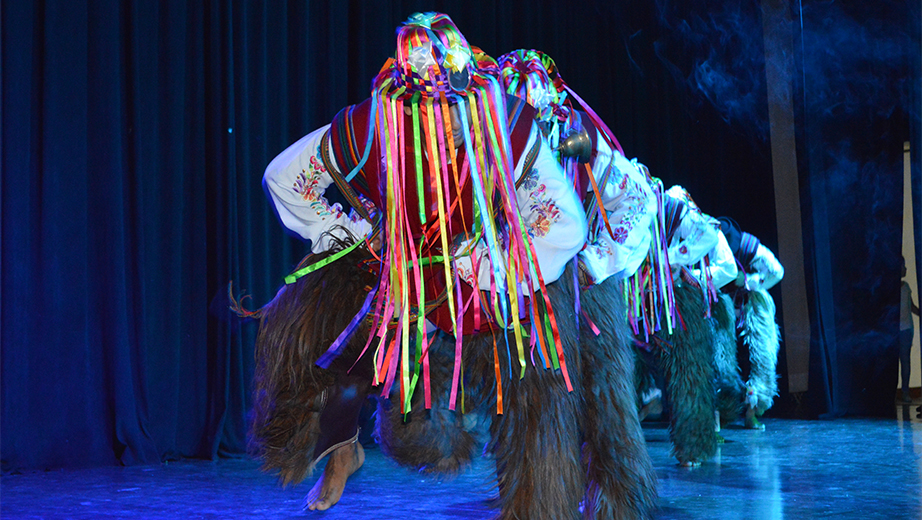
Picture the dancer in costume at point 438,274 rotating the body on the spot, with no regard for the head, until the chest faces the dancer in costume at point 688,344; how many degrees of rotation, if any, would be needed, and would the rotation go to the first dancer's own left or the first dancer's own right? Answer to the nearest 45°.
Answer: approximately 135° to the first dancer's own left

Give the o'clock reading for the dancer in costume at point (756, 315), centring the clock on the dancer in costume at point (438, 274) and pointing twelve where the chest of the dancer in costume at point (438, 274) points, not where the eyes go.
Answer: the dancer in costume at point (756, 315) is roughly at 7 o'clock from the dancer in costume at point (438, 274).

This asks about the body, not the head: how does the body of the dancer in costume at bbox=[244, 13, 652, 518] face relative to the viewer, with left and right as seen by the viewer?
facing the viewer

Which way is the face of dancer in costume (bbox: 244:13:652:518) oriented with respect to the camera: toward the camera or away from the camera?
toward the camera

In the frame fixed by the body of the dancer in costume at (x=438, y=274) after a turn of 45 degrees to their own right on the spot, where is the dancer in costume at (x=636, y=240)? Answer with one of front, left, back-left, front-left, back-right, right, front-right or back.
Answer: back
